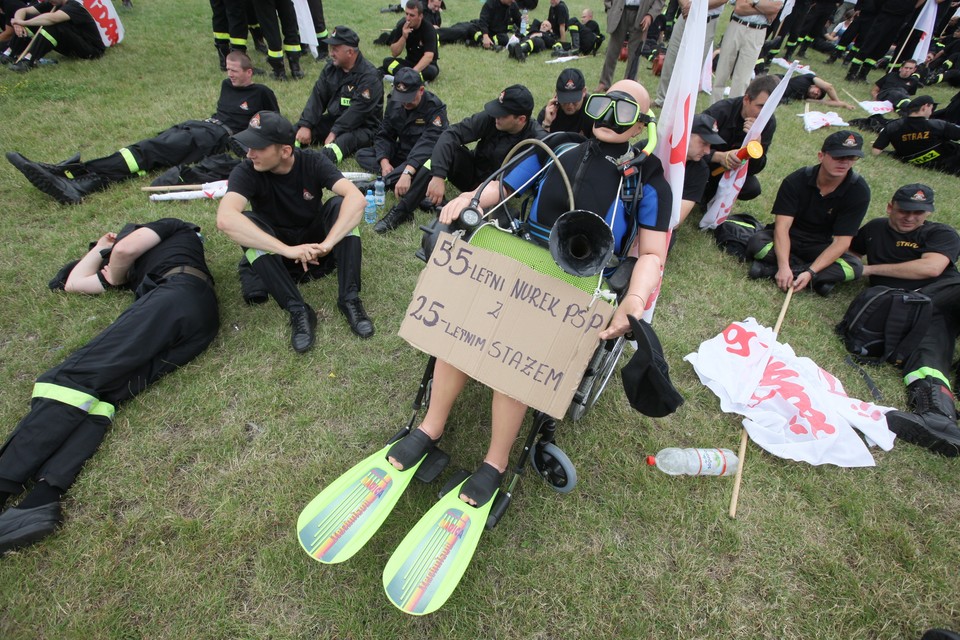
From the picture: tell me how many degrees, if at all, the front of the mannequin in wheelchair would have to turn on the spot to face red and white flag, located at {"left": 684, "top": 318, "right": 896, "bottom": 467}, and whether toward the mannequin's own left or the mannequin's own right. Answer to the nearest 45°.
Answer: approximately 135° to the mannequin's own left

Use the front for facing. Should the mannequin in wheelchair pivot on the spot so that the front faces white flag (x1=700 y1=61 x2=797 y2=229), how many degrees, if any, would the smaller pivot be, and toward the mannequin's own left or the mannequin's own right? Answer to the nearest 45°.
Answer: approximately 180°

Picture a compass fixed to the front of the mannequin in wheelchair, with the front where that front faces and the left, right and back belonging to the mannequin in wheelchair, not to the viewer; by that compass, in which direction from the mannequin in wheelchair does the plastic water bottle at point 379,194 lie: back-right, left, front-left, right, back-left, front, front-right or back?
right

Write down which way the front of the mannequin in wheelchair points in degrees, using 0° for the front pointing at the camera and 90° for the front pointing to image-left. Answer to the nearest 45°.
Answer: approximately 45°

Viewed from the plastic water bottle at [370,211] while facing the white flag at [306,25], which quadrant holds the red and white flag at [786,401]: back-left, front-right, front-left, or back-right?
back-right

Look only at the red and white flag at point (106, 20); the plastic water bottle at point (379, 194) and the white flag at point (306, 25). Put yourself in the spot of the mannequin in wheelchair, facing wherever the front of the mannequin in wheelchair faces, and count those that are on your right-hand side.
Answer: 3

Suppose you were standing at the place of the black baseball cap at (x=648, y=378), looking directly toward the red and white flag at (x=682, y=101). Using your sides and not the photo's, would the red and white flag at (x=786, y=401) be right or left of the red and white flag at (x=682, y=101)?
right

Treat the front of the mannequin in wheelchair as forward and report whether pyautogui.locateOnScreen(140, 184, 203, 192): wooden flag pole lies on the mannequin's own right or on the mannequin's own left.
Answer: on the mannequin's own right

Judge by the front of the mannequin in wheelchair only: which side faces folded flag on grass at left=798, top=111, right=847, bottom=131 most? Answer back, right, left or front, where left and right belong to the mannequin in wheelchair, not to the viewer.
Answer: back
